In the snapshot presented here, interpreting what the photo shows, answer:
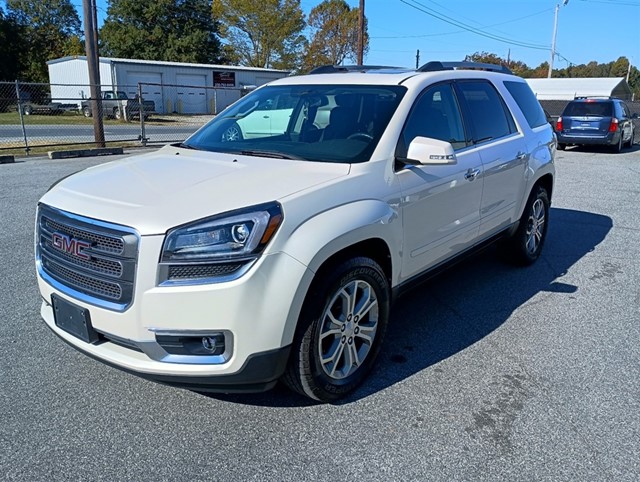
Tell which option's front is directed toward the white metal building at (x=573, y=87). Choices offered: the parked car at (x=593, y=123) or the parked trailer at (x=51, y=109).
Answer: the parked car at (x=593, y=123)

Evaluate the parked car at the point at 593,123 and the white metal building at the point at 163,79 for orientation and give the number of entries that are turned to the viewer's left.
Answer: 0

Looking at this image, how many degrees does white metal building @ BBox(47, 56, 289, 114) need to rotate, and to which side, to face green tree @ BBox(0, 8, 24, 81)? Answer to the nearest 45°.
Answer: approximately 180°

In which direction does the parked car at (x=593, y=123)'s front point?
away from the camera

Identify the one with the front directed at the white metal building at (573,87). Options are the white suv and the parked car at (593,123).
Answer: the parked car

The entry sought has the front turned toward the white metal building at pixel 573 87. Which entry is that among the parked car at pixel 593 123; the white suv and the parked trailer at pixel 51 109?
the parked car at pixel 593 123

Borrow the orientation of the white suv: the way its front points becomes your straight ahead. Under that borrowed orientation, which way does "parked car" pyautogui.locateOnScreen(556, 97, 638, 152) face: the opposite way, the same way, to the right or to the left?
the opposite way

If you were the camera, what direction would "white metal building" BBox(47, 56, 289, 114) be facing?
facing the viewer and to the right of the viewer

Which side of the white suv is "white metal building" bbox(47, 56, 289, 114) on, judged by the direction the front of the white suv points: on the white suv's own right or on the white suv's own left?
on the white suv's own right

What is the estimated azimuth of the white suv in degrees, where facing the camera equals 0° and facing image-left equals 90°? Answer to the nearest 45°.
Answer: approximately 45°

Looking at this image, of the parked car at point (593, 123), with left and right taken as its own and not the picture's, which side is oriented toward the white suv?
back

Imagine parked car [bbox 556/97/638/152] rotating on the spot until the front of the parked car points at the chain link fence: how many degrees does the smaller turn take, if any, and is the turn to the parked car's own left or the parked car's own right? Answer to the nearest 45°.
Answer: approximately 90° to the parked car's own left
